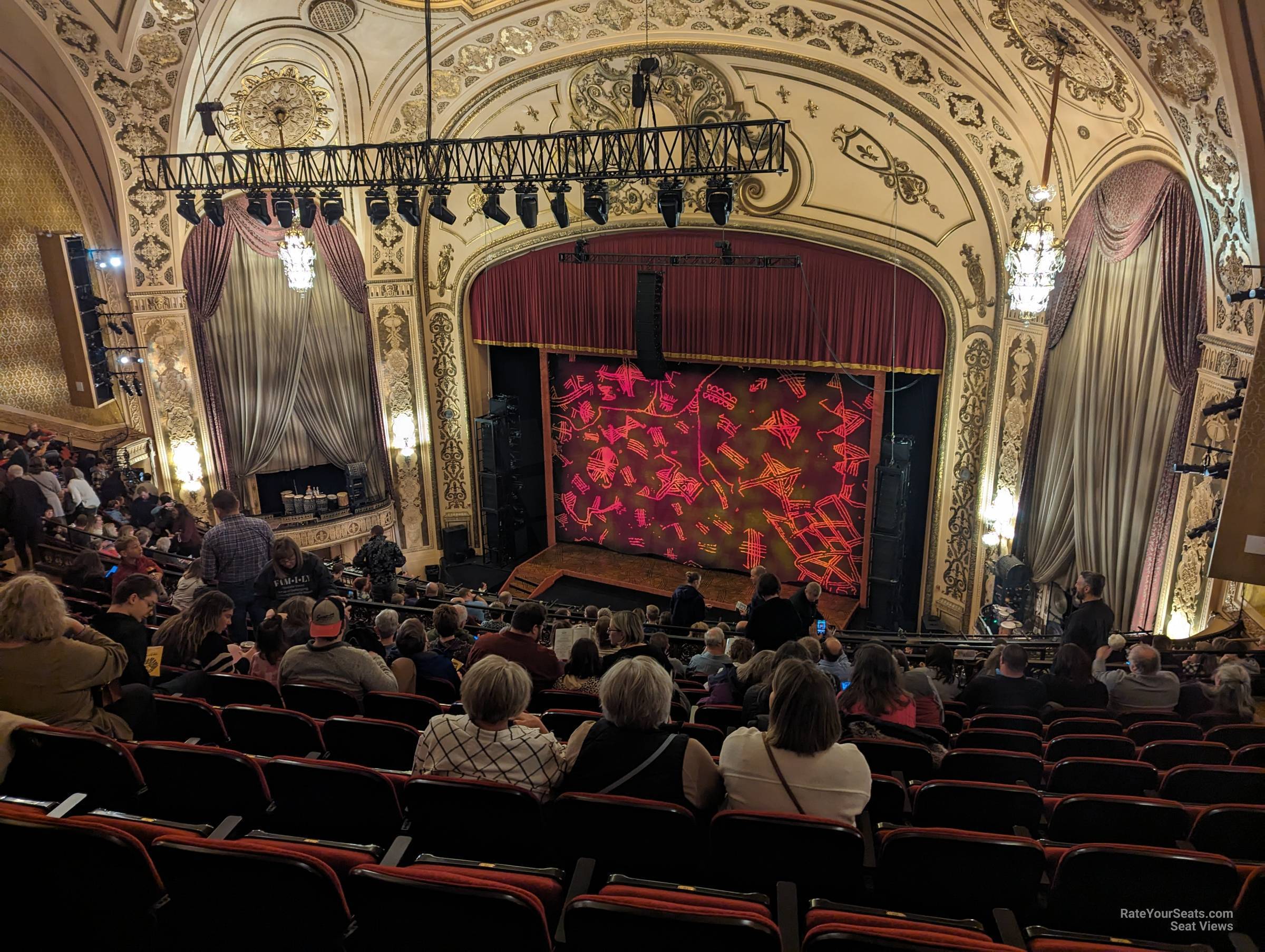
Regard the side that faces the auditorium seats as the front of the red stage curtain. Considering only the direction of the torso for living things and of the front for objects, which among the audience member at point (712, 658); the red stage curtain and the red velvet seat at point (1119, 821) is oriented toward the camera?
the red stage curtain

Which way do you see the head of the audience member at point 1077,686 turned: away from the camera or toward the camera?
away from the camera

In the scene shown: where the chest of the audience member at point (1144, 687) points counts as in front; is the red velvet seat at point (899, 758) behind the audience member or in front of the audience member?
behind

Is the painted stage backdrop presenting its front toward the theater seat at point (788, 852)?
yes

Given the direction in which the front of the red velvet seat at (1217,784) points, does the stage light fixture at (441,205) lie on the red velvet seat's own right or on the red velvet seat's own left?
on the red velvet seat's own left

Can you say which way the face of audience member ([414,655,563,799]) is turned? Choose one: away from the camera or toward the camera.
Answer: away from the camera

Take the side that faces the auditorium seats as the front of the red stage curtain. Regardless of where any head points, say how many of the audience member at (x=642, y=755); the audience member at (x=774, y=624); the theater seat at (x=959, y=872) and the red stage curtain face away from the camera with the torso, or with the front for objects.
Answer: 3

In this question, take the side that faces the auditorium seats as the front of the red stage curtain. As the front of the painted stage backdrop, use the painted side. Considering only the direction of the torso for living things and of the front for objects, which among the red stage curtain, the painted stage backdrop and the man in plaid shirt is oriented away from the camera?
the man in plaid shirt

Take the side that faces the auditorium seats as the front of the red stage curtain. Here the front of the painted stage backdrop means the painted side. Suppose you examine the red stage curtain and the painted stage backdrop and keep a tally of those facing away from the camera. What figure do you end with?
0

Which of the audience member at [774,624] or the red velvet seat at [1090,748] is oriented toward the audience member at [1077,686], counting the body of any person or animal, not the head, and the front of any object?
the red velvet seat

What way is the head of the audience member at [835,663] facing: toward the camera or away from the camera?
away from the camera

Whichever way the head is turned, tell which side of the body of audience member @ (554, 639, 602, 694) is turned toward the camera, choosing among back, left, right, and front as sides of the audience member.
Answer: back

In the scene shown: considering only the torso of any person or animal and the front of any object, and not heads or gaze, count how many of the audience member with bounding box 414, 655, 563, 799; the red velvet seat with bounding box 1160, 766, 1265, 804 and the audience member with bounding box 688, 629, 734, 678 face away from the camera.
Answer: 3

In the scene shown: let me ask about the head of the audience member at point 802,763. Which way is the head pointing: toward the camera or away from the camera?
away from the camera

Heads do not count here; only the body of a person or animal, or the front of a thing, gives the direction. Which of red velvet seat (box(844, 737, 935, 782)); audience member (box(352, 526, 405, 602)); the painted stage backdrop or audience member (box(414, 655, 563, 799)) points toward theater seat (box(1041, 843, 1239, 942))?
the painted stage backdrop
